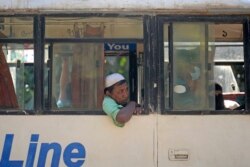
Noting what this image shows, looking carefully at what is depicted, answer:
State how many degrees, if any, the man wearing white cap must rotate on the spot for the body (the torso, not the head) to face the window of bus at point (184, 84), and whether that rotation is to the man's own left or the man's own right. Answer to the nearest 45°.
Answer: approximately 45° to the man's own left

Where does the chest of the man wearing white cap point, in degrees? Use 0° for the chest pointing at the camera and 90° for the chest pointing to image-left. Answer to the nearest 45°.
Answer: approximately 315°

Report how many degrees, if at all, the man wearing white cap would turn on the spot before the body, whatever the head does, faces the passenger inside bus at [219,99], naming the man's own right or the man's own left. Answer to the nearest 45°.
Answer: approximately 45° to the man's own left
